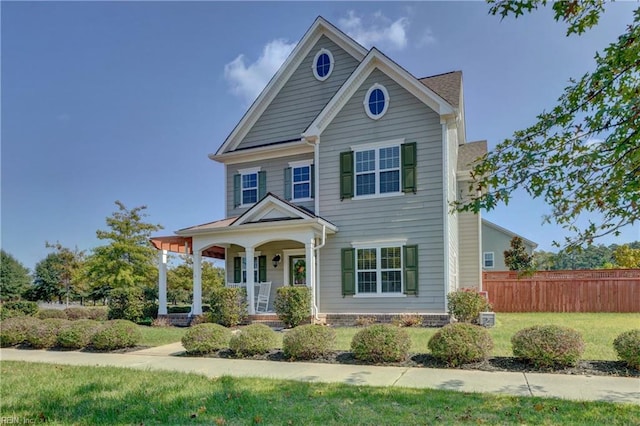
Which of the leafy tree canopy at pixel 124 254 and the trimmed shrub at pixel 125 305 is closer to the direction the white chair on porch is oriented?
the trimmed shrub

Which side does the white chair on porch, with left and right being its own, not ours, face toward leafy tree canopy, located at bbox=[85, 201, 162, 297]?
right

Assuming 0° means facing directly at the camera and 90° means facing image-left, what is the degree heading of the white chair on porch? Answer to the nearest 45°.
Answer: approximately 45°

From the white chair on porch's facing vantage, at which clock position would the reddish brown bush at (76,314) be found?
The reddish brown bush is roughly at 2 o'clock from the white chair on porch.

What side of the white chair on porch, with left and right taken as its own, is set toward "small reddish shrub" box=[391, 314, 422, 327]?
left

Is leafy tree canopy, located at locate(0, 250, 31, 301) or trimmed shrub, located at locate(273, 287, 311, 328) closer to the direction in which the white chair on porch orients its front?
the trimmed shrub

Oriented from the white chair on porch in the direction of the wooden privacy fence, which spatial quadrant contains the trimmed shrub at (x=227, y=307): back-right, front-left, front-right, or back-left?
back-right

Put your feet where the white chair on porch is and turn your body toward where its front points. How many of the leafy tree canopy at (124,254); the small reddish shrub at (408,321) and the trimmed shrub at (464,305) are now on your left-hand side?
2
